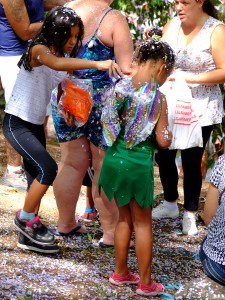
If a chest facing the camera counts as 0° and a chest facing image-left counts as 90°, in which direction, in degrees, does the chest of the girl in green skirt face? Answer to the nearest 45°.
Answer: approximately 225°

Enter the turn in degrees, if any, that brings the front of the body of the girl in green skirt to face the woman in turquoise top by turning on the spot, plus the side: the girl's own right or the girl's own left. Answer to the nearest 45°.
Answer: approximately 90° to the girl's own left
